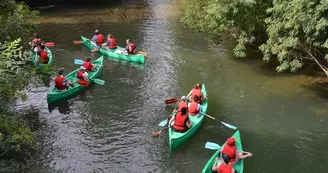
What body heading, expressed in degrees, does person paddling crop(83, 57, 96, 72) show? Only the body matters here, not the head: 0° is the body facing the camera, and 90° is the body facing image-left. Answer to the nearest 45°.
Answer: approximately 225°

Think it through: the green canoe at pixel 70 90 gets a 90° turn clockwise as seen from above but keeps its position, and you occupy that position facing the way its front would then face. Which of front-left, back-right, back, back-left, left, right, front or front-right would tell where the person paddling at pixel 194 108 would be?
front

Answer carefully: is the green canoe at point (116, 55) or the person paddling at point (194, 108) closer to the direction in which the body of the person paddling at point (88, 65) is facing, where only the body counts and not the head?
the green canoe

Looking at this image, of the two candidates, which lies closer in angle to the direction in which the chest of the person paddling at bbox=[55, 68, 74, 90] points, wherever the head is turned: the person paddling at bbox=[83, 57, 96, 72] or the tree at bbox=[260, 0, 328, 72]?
the person paddling

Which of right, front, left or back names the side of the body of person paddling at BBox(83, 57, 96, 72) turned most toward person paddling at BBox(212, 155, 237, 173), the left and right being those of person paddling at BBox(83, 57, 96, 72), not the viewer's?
right

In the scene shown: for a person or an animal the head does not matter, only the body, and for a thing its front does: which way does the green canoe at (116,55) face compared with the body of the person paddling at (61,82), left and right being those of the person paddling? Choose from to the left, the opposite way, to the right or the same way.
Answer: to the left

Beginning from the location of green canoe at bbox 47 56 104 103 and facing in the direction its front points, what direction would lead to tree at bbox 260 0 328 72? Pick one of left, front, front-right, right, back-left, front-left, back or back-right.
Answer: front-right

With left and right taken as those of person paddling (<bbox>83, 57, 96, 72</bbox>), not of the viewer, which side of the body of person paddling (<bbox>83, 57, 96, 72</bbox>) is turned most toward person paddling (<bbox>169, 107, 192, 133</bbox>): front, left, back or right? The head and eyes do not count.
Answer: right

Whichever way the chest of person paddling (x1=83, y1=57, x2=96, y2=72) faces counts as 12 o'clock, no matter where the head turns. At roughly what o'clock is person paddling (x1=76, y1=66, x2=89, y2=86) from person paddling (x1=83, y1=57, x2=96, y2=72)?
person paddling (x1=76, y1=66, x2=89, y2=86) is roughly at 5 o'clock from person paddling (x1=83, y1=57, x2=96, y2=72).

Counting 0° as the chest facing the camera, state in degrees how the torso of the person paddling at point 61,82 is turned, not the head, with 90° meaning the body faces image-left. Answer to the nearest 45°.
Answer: approximately 225°

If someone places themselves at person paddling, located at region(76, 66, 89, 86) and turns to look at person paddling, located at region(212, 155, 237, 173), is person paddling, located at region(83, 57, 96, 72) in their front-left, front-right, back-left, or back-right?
back-left

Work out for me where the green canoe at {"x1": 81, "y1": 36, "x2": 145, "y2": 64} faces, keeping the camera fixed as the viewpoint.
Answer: facing away from the viewer and to the left of the viewer

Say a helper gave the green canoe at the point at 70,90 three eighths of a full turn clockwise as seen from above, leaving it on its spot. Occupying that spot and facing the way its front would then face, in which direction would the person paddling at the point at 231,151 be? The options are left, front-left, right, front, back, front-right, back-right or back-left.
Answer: front-left

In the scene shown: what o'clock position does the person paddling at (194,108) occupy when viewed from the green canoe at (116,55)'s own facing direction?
The person paddling is roughly at 7 o'clock from the green canoe.

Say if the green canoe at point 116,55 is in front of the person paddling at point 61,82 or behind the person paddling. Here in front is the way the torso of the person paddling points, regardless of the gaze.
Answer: in front

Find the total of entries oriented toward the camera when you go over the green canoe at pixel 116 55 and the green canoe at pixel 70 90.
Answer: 0

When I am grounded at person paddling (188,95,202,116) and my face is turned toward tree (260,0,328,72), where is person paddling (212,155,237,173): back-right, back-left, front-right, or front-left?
back-right
